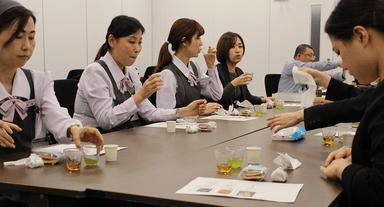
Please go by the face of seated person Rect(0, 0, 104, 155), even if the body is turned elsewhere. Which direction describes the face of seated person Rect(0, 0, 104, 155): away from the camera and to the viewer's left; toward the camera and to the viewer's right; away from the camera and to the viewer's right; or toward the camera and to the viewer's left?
toward the camera and to the viewer's right

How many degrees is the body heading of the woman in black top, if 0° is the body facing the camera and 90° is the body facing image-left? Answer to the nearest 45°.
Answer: approximately 90°

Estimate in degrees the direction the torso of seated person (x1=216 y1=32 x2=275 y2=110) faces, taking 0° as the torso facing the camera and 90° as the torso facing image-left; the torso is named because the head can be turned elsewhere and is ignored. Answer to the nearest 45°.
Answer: approximately 315°

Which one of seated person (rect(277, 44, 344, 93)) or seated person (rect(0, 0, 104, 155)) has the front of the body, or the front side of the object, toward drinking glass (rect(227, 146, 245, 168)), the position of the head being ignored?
seated person (rect(0, 0, 104, 155))

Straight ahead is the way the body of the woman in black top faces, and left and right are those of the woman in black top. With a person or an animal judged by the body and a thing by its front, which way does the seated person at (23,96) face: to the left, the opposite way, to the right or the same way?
the opposite way

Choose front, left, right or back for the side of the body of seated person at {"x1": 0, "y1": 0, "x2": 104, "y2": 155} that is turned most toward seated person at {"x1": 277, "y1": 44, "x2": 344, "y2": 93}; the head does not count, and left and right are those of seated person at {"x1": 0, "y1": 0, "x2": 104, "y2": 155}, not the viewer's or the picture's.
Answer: left

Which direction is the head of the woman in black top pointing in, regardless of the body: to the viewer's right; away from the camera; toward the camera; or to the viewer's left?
to the viewer's left

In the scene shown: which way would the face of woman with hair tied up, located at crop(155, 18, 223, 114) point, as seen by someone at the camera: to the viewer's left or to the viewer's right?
to the viewer's right
